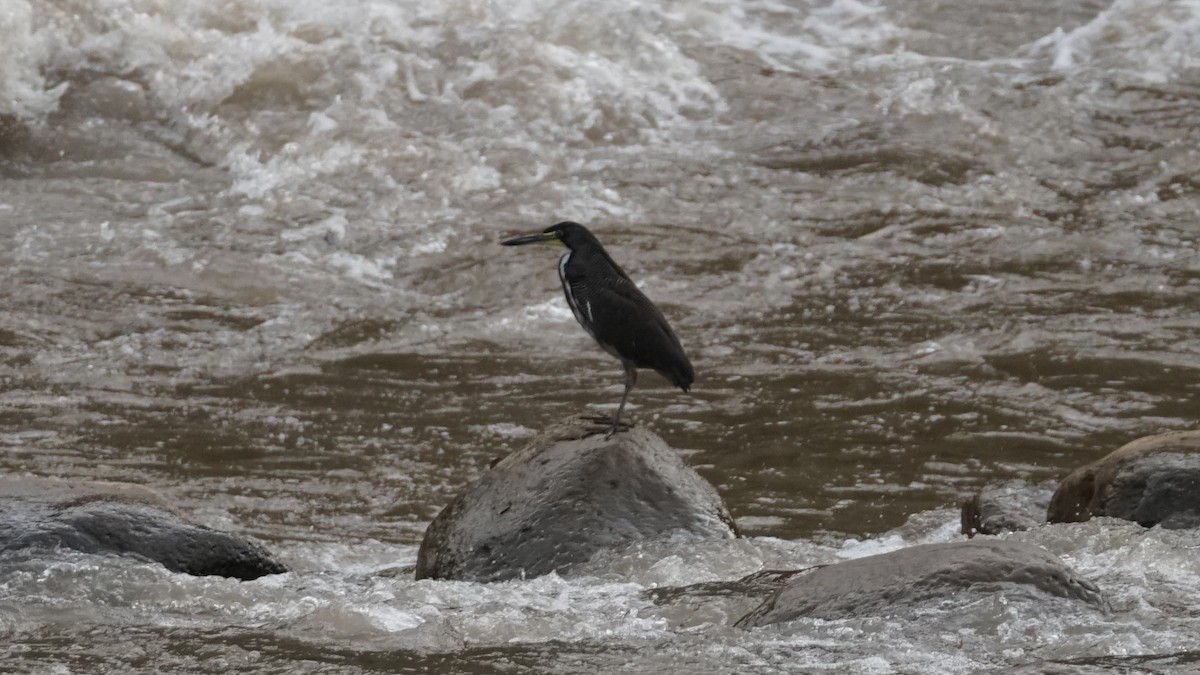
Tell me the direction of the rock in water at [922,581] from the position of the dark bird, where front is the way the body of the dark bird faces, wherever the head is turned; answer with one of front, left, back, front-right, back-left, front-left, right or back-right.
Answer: back-left

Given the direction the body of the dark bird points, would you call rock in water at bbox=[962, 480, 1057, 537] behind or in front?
behind

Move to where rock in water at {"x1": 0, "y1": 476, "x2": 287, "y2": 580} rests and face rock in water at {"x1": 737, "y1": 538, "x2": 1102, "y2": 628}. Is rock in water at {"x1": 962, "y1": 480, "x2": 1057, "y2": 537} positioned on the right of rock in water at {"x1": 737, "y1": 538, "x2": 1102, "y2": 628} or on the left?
left

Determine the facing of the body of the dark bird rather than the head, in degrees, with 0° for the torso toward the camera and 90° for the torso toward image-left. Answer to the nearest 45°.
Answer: approximately 90°

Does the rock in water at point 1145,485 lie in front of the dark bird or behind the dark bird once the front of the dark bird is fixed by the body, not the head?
behind
